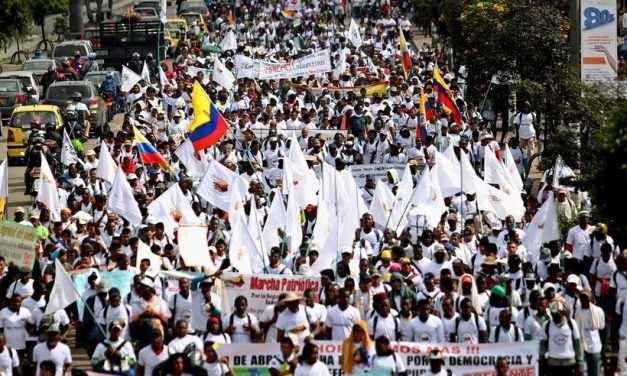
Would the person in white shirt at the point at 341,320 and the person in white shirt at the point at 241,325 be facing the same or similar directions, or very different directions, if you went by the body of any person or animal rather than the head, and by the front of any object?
same or similar directions

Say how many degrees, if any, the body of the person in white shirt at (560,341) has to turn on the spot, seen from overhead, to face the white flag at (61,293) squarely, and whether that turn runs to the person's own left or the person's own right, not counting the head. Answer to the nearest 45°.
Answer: approximately 90° to the person's own right

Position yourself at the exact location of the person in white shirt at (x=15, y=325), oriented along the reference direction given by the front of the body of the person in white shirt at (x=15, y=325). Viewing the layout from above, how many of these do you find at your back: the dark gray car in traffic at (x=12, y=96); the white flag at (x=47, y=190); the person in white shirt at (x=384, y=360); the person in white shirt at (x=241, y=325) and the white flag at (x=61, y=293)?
2

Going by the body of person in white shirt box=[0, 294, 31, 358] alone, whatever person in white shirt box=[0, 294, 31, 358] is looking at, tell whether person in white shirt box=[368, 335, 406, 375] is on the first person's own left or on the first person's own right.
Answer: on the first person's own left

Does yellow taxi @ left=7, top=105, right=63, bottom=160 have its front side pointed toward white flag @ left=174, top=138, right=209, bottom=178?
no

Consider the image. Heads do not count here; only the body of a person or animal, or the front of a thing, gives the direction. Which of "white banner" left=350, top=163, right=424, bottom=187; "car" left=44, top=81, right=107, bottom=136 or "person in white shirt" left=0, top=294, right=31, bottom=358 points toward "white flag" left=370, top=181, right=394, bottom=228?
the white banner

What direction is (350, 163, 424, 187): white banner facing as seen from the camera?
toward the camera

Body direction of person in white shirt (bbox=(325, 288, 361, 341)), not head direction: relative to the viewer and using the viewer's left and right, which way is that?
facing the viewer

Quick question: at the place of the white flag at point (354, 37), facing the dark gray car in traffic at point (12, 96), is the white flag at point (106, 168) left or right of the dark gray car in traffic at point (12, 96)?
left

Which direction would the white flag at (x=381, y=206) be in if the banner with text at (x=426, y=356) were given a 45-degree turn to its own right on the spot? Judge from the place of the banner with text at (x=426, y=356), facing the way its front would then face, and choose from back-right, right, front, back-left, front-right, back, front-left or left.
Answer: back-right

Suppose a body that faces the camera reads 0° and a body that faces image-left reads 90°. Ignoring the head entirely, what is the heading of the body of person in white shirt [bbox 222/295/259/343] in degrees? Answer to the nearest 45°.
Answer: approximately 0°

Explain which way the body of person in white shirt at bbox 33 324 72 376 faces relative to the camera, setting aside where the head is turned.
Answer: toward the camera
